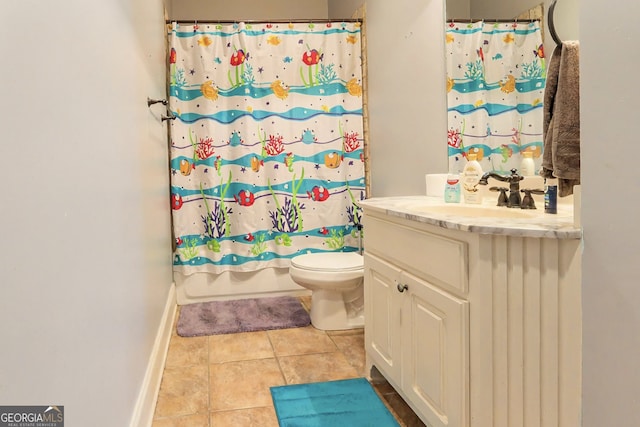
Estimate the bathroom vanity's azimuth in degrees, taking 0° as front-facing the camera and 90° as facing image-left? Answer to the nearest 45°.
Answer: approximately 45°

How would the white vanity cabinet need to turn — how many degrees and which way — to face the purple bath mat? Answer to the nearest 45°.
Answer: approximately 90° to its right

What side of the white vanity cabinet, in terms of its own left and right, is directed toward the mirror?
back

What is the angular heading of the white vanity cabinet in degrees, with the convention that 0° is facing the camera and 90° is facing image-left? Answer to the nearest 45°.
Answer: approximately 45°

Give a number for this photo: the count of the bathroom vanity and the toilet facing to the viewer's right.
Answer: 0

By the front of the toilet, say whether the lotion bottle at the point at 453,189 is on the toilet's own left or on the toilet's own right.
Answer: on the toilet's own left
